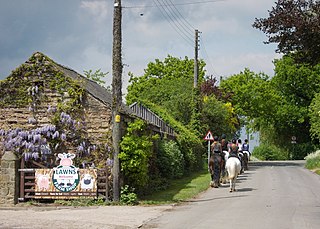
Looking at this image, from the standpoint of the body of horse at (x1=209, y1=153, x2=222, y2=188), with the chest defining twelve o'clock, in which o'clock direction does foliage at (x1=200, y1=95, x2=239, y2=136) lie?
The foliage is roughly at 12 o'clock from the horse.

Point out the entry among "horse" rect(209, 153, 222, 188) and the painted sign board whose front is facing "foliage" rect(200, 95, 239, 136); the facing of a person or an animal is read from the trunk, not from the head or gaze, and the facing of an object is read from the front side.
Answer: the horse

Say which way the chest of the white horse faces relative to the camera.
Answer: away from the camera

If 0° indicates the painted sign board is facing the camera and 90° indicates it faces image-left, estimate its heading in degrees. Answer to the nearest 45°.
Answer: approximately 0°

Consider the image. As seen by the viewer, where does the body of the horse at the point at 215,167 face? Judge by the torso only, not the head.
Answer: away from the camera

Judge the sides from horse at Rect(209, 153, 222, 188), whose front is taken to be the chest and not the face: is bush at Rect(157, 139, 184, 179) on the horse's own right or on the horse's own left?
on the horse's own left

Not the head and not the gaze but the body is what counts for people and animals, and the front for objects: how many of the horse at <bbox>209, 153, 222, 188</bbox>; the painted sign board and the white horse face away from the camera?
2

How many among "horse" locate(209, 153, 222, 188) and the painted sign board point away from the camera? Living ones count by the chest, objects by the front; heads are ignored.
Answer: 1

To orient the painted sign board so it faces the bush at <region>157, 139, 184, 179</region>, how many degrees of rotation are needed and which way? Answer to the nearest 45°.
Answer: approximately 135° to its left
